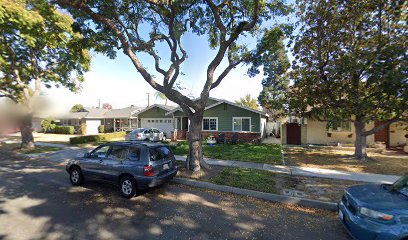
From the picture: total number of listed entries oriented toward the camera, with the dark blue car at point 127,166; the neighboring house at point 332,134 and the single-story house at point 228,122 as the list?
2

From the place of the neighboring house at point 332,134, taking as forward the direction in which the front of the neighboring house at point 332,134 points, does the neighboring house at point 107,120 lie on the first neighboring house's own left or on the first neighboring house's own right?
on the first neighboring house's own right

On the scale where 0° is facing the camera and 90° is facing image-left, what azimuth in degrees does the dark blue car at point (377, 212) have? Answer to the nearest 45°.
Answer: approximately 45°

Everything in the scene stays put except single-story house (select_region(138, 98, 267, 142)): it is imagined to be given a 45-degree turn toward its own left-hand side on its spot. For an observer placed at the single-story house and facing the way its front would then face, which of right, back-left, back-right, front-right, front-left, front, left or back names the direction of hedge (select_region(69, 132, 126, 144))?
back-right

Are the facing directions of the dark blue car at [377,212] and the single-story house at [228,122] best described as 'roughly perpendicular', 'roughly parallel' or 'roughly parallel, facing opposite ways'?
roughly perpendicular

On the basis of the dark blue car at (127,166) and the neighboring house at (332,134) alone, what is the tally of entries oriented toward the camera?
1

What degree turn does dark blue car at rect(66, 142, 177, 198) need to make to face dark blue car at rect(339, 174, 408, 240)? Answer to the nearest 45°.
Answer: approximately 180°

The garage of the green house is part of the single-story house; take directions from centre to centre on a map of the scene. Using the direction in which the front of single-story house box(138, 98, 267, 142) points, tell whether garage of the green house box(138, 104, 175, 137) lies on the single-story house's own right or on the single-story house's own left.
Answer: on the single-story house's own right

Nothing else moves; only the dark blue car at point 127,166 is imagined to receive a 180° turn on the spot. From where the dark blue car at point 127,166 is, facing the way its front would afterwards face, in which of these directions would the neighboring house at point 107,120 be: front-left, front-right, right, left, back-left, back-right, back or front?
back-left

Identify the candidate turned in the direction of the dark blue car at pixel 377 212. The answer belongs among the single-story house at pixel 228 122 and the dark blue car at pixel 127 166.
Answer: the single-story house

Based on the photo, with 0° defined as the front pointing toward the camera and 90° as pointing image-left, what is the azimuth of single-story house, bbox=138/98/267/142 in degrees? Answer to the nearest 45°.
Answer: approximately 0°
